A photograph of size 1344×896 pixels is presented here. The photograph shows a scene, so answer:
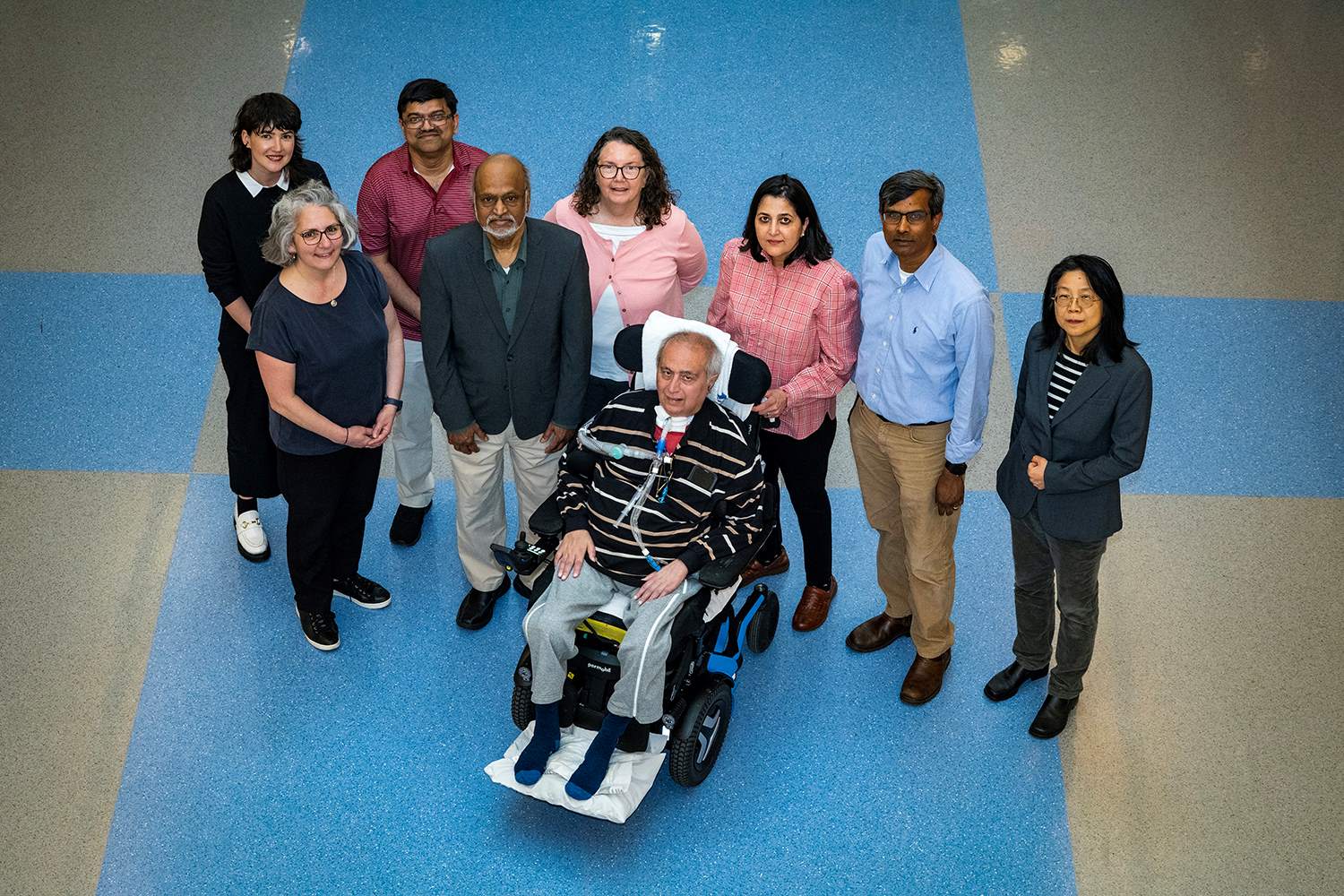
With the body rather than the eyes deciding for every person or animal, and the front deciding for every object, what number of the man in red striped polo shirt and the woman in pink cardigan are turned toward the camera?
2

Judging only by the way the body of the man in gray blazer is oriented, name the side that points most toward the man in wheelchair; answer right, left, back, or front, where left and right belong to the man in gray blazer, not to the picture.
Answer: left

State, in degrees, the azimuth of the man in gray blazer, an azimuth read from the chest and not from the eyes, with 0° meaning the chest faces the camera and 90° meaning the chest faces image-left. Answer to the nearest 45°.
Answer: approximately 0°

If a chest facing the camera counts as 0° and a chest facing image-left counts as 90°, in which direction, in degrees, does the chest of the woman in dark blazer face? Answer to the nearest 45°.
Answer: approximately 45°

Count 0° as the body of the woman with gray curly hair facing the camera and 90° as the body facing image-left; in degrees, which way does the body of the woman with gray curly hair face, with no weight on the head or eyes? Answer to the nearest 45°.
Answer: approximately 315°
